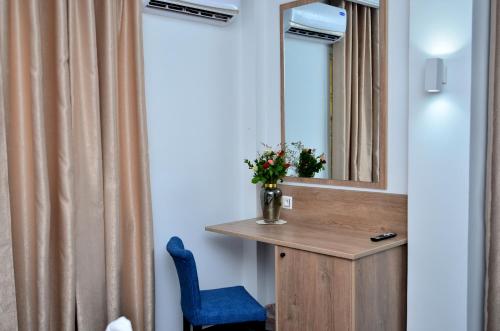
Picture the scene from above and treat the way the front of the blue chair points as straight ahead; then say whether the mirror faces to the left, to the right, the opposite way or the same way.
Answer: the opposite way

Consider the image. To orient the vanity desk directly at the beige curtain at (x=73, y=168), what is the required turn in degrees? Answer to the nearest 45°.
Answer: approximately 45° to its right

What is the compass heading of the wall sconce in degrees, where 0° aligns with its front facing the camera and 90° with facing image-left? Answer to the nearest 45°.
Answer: approximately 45°

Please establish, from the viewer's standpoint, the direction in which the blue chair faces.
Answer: facing away from the viewer and to the right of the viewer

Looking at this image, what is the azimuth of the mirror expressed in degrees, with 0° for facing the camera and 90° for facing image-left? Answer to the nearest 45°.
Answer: approximately 45°

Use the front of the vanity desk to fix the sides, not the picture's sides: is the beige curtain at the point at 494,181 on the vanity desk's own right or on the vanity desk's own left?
on the vanity desk's own left

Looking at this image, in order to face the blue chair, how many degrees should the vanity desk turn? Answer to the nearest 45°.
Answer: approximately 45° to its right
